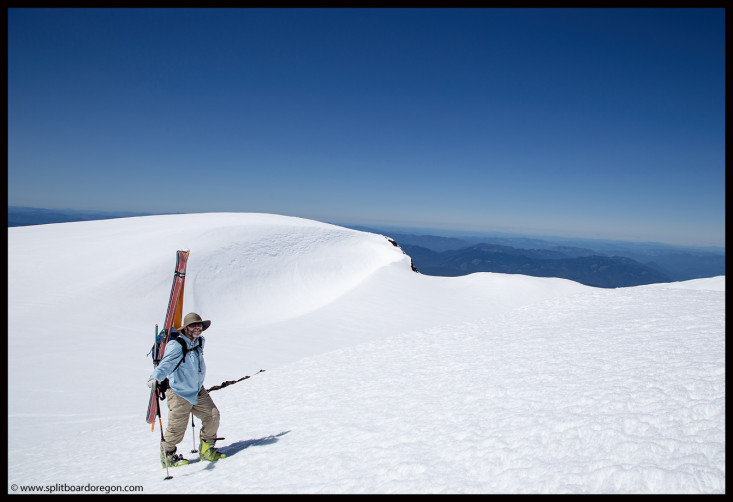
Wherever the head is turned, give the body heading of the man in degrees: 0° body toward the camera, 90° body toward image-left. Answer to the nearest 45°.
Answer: approximately 315°
